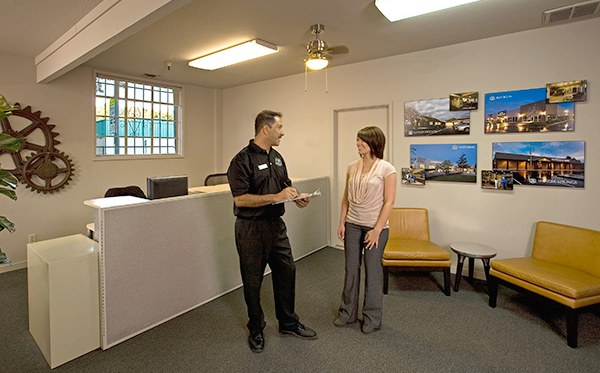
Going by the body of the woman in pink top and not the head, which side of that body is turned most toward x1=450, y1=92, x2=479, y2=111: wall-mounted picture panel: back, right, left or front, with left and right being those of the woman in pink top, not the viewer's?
back

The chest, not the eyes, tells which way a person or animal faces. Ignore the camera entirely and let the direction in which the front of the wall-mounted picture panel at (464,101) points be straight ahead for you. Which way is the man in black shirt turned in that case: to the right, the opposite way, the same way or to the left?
to the left

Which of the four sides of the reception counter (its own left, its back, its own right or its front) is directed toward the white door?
left

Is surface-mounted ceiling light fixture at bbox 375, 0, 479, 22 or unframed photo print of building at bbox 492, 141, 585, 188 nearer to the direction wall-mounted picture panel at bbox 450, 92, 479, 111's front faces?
the surface-mounted ceiling light fixture

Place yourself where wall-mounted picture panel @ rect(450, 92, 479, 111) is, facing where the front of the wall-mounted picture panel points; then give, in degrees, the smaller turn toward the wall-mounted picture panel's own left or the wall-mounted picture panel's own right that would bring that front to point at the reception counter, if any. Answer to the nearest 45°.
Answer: approximately 45° to the wall-mounted picture panel's own right
